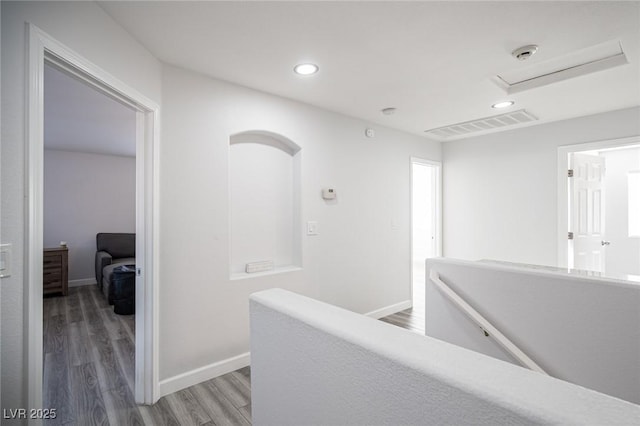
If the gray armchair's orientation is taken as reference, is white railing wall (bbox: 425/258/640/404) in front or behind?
in front

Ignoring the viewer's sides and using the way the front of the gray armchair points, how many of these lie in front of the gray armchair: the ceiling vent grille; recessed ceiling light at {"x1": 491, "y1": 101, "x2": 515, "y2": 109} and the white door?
3

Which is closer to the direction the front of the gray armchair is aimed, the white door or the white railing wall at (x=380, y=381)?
the white railing wall

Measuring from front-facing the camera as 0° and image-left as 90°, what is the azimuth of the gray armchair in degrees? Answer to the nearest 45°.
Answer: approximately 315°

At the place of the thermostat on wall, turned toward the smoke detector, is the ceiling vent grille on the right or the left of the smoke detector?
left

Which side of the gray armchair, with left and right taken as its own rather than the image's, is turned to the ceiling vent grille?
front

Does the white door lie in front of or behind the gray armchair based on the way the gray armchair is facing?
in front

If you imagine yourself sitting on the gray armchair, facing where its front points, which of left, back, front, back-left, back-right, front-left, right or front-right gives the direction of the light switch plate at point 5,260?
front-right

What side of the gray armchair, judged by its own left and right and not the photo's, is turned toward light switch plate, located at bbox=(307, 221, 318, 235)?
front
